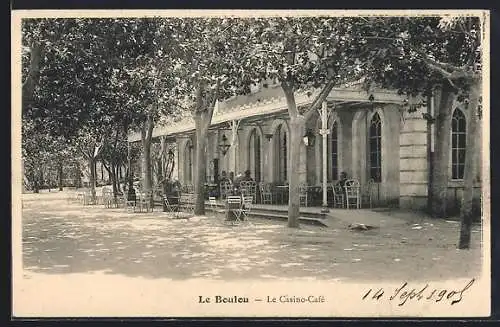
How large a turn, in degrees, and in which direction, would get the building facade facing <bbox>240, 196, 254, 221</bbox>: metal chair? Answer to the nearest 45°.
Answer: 0° — it already faces it

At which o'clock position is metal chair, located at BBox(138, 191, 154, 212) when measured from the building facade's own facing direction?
The metal chair is roughly at 2 o'clock from the building facade.

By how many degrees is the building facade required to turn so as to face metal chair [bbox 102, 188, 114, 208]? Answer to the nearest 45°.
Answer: approximately 45° to its right

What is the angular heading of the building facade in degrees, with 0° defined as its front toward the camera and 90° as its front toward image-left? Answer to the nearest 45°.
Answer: approximately 45°

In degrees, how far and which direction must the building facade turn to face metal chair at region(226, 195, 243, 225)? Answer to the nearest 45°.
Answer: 0° — it already faces it

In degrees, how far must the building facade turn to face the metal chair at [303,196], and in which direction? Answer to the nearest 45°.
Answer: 0° — it already faces it

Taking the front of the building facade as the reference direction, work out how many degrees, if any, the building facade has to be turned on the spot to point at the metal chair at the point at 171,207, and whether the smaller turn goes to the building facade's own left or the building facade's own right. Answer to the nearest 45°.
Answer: approximately 45° to the building facade's own right
